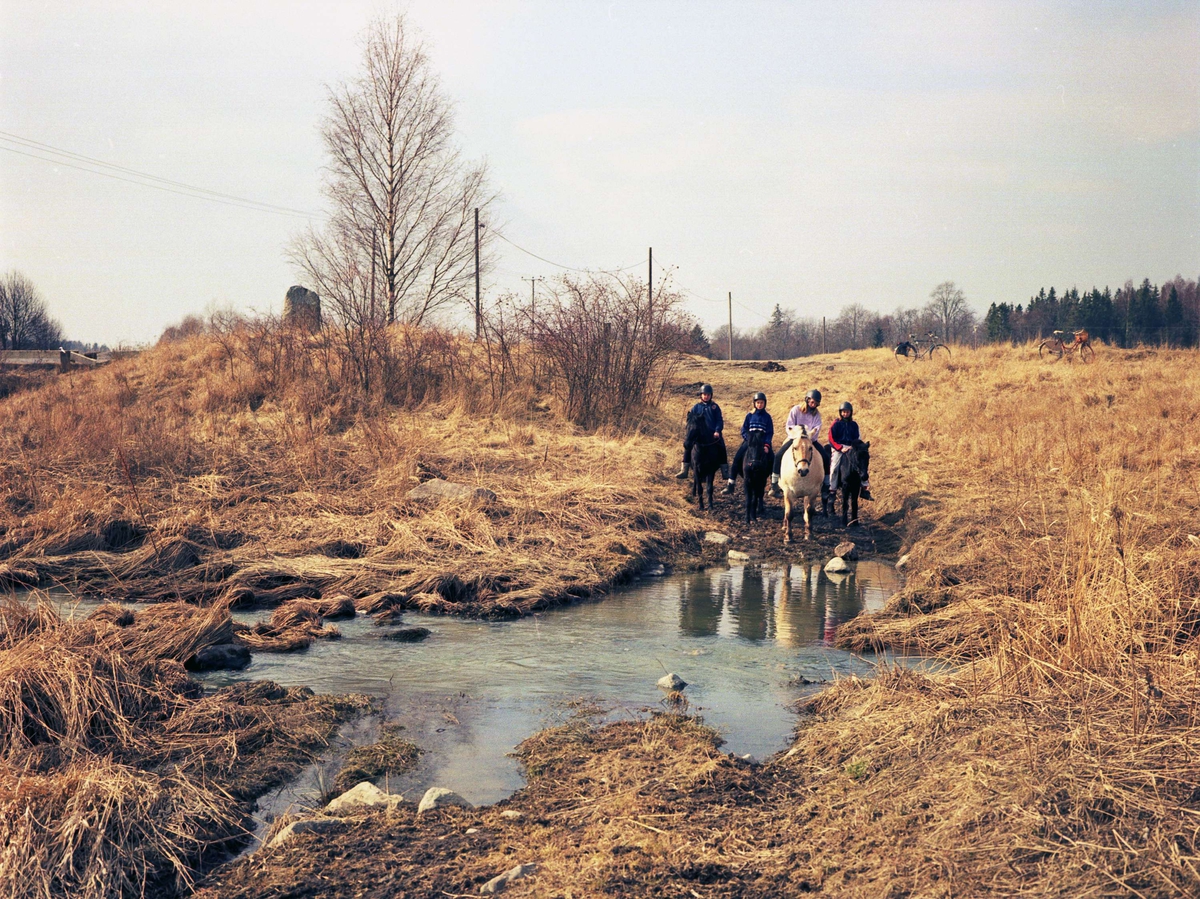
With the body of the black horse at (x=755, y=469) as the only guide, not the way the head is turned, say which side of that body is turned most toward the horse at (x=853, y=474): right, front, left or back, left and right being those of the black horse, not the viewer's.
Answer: left

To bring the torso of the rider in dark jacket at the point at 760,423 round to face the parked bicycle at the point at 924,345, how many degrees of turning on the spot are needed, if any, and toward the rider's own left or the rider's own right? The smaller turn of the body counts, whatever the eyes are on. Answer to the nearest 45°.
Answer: approximately 180°

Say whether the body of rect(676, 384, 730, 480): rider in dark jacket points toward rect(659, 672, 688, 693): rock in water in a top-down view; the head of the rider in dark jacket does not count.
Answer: yes

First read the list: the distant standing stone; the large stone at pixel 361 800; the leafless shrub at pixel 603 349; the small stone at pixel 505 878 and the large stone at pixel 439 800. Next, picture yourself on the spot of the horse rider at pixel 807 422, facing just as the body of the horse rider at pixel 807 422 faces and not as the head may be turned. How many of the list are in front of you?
3

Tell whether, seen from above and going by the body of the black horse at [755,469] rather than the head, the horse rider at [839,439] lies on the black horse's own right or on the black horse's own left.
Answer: on the black horse's own left

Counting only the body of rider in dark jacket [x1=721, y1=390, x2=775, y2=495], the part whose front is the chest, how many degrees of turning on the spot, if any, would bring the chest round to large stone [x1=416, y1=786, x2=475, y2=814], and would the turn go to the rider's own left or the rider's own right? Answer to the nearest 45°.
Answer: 0° — they already face it

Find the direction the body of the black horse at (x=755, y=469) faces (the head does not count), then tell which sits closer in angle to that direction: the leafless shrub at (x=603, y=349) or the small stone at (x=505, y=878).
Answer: the small stone

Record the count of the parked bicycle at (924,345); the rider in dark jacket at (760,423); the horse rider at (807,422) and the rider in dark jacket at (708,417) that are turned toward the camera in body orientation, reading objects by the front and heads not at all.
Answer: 3

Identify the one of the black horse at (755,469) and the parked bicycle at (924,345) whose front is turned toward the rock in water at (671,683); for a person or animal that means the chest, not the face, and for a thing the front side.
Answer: the black horse

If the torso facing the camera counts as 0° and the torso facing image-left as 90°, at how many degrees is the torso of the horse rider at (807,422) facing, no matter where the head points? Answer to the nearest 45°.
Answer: approximately 0°

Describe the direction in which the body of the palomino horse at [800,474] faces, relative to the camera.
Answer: toward the camera

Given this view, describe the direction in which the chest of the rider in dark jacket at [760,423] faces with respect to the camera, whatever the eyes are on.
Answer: toward the camera

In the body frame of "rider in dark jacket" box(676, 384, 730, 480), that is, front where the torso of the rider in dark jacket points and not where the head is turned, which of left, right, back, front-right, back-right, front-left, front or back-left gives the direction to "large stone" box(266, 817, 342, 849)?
front
